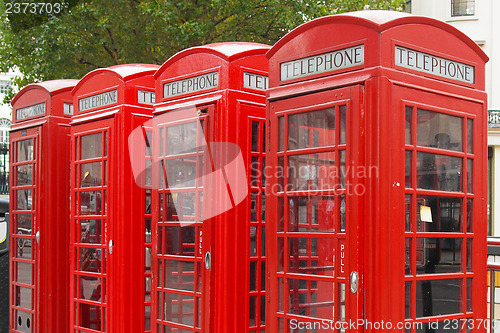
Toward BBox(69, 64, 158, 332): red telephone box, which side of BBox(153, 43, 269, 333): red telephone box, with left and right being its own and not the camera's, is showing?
right

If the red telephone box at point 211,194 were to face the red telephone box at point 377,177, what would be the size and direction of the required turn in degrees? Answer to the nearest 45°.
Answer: approximately 90° to its left

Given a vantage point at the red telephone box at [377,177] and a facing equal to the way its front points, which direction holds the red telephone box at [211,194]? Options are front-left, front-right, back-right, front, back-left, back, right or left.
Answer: right

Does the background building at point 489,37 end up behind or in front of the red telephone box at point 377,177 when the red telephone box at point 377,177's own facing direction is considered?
behind

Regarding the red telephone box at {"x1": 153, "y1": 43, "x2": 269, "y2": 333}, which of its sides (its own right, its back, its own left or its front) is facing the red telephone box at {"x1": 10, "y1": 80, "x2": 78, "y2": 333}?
right

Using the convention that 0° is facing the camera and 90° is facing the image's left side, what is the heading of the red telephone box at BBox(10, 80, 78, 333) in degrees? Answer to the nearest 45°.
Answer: approximately 45°

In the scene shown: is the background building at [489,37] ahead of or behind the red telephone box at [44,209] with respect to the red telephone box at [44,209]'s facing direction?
behind
